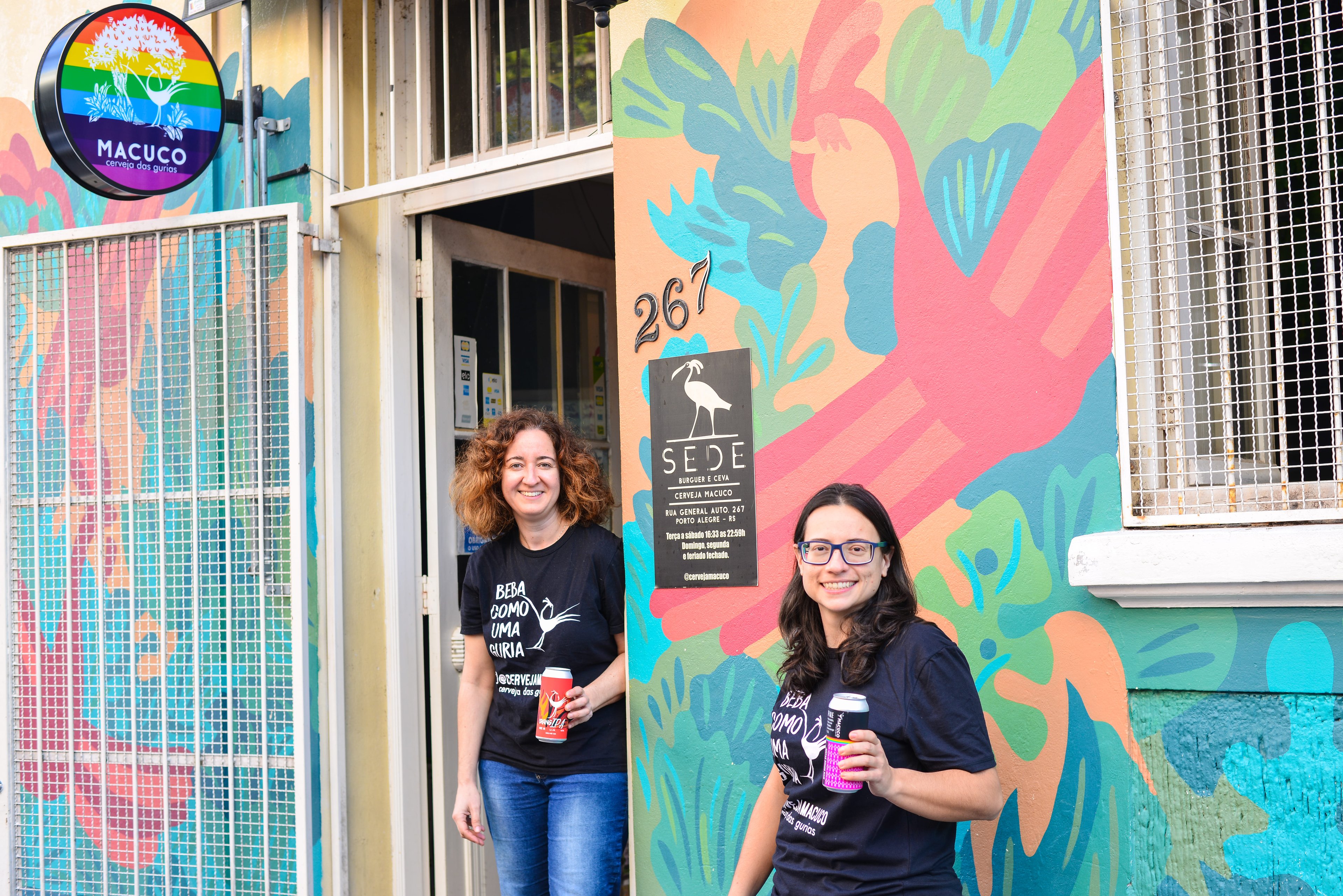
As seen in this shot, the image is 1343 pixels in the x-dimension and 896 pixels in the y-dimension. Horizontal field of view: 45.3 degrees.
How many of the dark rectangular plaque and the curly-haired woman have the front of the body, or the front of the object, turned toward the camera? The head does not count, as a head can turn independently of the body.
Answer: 2

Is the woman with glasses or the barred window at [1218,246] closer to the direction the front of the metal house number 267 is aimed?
the woman with glasses

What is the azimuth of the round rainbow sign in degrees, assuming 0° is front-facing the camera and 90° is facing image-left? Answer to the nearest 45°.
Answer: approximately 315°

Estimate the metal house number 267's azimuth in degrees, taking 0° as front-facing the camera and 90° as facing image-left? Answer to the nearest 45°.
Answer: approximately 0°
